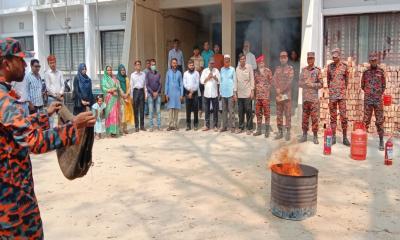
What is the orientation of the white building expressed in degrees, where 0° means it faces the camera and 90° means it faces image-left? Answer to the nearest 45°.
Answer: approximately 0°

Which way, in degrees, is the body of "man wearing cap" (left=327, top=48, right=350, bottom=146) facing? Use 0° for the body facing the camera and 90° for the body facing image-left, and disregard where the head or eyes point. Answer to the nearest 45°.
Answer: approximately 0°

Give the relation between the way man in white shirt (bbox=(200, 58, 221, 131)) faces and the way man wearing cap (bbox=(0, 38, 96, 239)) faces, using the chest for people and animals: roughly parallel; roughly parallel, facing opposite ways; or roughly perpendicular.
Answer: roughly perpendicular

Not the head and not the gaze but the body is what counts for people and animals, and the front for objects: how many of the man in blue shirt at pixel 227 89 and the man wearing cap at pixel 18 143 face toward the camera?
1

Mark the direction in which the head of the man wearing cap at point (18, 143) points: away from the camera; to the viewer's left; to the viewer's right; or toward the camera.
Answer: to the viewer's right

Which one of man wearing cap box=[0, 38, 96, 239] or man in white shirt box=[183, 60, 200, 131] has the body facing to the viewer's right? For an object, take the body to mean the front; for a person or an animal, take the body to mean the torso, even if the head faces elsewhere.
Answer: the man wearing cap
